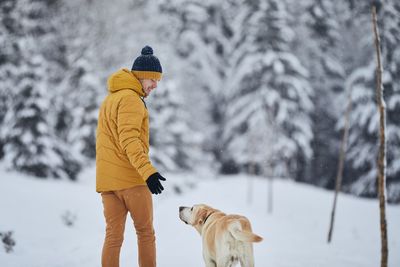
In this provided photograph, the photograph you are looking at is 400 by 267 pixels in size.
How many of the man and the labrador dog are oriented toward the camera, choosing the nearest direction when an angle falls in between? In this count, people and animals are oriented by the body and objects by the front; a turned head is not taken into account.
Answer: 0

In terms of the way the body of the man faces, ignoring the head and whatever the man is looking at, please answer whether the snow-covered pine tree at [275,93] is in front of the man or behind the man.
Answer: in front

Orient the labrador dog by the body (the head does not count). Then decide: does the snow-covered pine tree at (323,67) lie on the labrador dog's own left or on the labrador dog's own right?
on the labrador dog's own right

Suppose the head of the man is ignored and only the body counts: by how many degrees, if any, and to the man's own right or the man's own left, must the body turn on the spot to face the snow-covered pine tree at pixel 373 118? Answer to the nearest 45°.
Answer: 0° — they already face it

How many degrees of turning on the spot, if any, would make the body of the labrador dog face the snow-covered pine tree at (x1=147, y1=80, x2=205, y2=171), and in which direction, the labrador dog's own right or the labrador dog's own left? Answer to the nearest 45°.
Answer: approximately 45° to the labrador dog's own right

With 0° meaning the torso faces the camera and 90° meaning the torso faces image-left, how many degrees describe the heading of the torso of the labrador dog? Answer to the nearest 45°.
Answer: approximately 135°

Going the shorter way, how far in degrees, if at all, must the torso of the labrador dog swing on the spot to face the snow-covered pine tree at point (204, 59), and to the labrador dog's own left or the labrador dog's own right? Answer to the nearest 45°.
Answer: approximately 45° to the labrador dog's own right

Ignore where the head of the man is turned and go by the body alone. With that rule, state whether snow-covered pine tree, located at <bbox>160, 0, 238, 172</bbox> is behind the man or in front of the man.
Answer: in front

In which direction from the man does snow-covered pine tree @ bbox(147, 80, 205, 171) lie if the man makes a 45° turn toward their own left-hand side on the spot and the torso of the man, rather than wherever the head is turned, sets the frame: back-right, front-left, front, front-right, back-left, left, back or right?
front

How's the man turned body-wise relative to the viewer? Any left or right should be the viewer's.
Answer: facing away from the viewer and to the right of the viewer
